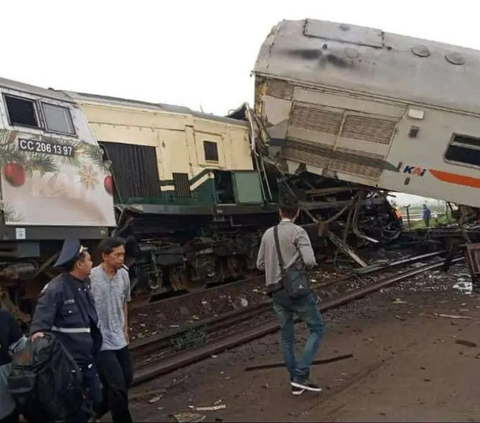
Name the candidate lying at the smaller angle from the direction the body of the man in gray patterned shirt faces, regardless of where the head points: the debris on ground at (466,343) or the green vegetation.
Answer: the debris on ground

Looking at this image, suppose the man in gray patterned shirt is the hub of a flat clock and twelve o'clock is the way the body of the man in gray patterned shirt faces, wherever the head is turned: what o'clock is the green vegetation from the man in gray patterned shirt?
The green vegetation is roughly at 8 o'clock from the man in gray patterned shirt.

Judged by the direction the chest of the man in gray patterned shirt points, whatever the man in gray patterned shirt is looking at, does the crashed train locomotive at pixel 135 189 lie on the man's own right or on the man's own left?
on the man's own left

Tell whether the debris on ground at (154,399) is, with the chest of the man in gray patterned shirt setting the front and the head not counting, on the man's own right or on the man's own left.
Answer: on the man's own left

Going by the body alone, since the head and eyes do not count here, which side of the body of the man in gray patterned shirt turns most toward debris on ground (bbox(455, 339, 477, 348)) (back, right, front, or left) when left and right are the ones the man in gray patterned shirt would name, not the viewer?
left

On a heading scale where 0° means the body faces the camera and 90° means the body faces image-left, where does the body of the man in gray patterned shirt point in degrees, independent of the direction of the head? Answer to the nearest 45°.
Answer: approximately 315°
